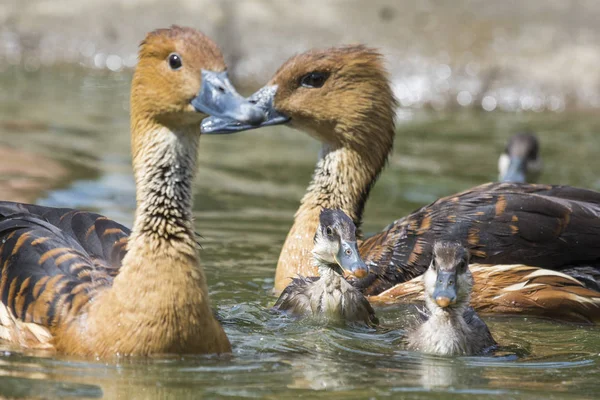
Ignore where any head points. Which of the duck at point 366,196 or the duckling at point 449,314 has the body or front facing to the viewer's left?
the duck

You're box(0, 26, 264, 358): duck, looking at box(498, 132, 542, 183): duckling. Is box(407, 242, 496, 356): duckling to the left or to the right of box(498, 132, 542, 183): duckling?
right

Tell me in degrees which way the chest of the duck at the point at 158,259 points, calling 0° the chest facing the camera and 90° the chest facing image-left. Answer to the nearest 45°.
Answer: approximately 315°

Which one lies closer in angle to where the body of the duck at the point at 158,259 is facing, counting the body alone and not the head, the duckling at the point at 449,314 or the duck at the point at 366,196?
the duckling

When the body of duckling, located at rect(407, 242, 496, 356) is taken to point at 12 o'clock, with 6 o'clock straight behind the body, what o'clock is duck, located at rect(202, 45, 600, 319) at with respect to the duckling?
The duck is roughly at 5 o'clock from the duckling.

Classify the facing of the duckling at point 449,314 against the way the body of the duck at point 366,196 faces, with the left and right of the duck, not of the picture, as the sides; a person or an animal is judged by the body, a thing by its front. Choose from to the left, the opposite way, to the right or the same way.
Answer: to the left

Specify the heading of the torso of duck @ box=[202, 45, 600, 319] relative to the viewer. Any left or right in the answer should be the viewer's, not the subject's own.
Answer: facing to the left of the viewer

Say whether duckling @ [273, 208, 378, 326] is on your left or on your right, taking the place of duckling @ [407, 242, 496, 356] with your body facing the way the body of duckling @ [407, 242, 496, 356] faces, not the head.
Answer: on your right

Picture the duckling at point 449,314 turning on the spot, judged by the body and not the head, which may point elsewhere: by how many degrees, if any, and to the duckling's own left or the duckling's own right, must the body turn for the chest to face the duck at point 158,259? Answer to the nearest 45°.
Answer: approximately 45° to the duckling's own right

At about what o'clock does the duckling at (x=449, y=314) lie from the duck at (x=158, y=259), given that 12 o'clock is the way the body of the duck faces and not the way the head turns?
The duckling is roughly at 10 o'clock from the duck.

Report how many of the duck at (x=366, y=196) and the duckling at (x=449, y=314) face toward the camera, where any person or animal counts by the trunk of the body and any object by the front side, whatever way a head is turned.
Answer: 1

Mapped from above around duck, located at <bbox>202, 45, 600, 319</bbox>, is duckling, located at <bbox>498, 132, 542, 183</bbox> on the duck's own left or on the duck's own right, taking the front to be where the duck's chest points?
on the duck's own right
